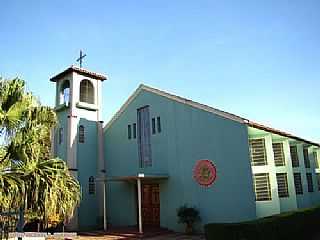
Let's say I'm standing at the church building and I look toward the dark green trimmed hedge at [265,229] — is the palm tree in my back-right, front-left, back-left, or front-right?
front-right

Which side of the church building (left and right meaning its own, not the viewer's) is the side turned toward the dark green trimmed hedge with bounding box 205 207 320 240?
left

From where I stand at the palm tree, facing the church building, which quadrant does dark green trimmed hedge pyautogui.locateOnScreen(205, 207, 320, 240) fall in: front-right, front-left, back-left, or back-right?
front-right

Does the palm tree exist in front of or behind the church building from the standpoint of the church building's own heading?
in front

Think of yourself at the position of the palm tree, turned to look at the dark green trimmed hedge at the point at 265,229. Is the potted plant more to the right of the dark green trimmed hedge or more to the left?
left
